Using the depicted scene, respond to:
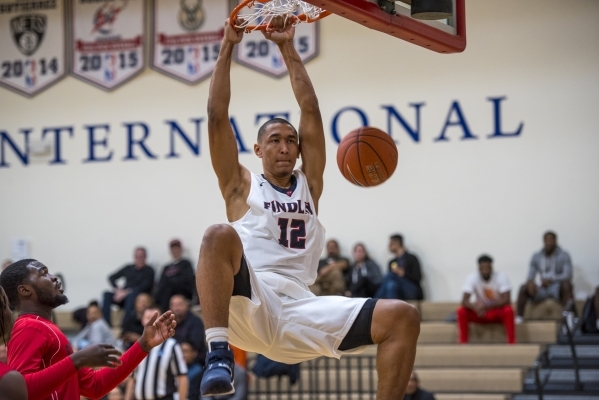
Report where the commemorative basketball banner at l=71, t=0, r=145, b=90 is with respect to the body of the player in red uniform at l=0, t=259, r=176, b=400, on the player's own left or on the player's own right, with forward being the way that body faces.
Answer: on the player's own left

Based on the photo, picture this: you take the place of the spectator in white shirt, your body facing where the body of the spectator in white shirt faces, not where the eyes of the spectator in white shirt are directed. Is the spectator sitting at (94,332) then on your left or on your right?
on your right

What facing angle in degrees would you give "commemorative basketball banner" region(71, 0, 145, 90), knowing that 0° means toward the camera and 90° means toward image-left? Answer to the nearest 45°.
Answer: approximately 0°

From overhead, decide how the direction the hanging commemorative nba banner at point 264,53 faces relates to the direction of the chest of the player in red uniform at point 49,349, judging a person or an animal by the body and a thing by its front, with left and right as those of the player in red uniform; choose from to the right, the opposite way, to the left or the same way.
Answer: to the right

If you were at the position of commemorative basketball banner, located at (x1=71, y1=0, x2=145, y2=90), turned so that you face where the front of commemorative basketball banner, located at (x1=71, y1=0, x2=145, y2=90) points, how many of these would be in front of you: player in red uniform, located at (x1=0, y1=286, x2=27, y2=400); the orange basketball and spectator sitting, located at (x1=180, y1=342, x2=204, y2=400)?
3

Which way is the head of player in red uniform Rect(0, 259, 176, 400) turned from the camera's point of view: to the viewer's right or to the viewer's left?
to the viewer's right

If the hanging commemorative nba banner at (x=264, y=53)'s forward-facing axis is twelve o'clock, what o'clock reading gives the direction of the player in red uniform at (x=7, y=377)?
The player in red uniform is roughly at 12 o'clock from the hanging commemorative nba banner.

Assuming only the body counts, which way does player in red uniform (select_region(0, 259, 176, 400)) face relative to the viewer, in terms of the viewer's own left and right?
facing to the right of the viewer

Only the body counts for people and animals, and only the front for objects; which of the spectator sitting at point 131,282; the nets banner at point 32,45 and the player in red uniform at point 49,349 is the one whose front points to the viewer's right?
the player in red uniform
